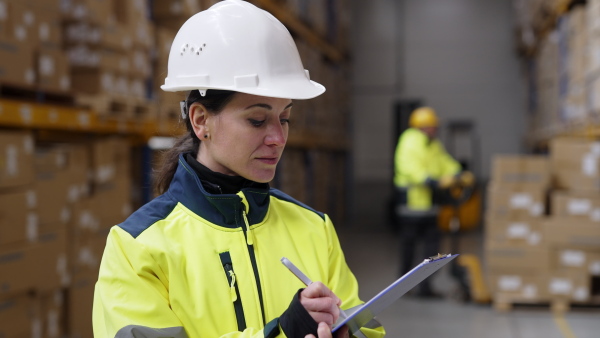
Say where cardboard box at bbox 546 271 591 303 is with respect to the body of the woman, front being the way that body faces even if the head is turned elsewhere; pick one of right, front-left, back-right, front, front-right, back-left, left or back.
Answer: left

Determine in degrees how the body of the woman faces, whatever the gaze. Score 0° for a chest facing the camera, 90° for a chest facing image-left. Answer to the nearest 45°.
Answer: approximately 315°

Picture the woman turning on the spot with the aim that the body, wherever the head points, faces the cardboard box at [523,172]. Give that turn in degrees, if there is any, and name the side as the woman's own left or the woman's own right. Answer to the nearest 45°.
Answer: approximately 90° to the woman's own left

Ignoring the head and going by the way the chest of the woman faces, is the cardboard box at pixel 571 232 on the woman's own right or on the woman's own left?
on the woman's own left

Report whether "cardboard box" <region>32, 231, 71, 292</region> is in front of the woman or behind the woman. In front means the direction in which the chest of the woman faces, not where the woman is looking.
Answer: behind

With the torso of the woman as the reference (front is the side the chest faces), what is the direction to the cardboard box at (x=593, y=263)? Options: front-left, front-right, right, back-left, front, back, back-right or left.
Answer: left

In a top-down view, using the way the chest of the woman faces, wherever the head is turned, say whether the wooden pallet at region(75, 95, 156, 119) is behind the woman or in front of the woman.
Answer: behind

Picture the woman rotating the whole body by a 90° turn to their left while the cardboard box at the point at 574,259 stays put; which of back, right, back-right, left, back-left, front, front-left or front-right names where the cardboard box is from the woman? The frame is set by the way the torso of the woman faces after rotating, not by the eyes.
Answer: front

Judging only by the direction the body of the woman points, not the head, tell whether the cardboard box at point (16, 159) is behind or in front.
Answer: behind

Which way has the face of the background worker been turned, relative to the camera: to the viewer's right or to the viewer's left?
to the viewer's right
